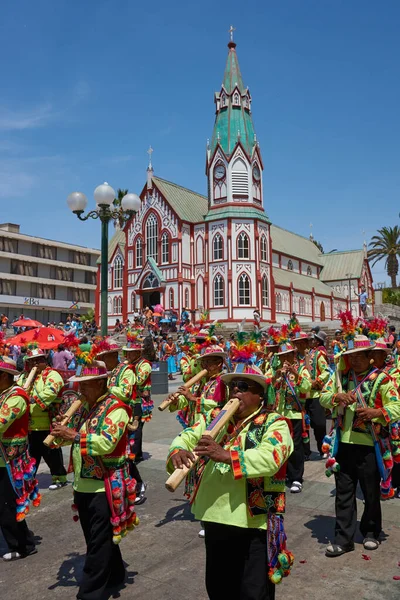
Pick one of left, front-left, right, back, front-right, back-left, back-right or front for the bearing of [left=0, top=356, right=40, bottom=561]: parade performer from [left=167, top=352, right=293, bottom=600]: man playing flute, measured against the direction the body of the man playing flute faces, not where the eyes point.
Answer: right

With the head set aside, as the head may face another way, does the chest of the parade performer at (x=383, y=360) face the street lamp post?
no

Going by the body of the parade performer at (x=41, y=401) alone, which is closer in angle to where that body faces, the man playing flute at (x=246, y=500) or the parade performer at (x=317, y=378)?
the man playing flute

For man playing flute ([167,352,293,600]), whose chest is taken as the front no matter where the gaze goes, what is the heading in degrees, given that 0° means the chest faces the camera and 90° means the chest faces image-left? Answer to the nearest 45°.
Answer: approximately 45°

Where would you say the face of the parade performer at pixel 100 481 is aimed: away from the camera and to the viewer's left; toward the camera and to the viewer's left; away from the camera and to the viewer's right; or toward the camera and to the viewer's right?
toward the camera and to the viewer's left

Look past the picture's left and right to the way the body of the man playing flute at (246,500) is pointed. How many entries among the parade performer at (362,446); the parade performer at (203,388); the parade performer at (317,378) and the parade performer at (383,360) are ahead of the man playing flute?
0

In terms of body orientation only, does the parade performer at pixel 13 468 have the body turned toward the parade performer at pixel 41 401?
no

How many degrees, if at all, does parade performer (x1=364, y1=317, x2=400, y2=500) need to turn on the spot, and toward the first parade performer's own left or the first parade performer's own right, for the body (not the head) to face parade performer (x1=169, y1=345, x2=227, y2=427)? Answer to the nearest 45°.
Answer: approximately 45° to the first parade performer's own right

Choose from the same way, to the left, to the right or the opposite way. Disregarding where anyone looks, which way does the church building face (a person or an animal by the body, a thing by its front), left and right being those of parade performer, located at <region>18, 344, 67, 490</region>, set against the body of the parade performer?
the same way

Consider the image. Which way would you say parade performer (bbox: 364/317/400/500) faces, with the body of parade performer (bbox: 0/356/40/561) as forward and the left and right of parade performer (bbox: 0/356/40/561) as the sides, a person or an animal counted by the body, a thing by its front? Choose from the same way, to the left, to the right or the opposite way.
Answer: the same way

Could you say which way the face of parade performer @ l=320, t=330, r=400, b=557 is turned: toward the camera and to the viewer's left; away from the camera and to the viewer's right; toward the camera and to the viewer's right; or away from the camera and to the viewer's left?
toward the camera and to the viewer's left

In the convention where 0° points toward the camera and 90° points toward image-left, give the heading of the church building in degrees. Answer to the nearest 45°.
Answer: approximately 45°

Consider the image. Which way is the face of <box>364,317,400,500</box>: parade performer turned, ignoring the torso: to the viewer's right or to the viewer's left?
to the viewer's left
